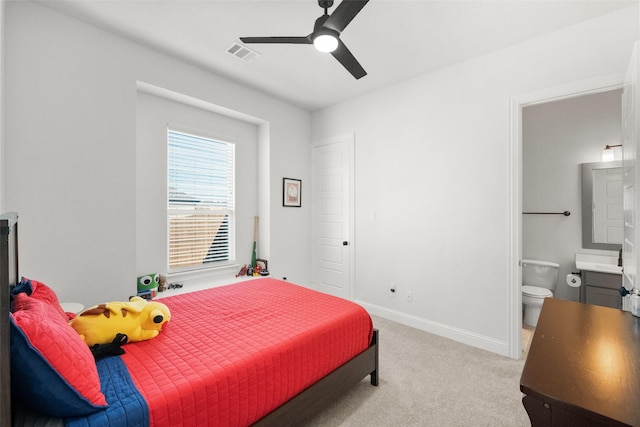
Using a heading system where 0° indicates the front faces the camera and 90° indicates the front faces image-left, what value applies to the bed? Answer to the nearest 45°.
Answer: approximately 225°

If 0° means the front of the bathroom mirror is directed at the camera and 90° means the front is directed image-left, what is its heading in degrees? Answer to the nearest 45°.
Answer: approximately 45°

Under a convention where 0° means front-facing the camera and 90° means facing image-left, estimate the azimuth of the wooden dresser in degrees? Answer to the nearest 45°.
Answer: approximately 45°

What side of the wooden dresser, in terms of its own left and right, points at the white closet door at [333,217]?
right

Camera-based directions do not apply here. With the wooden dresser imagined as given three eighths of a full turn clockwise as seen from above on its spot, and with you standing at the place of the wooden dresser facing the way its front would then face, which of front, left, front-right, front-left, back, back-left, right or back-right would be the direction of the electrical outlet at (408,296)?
front-left

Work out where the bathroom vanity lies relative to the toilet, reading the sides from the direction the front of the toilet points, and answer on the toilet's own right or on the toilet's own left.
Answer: on the toilet's own left

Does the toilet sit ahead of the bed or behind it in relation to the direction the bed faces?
ahead

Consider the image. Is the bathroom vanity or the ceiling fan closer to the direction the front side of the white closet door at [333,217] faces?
the ceiling fan
